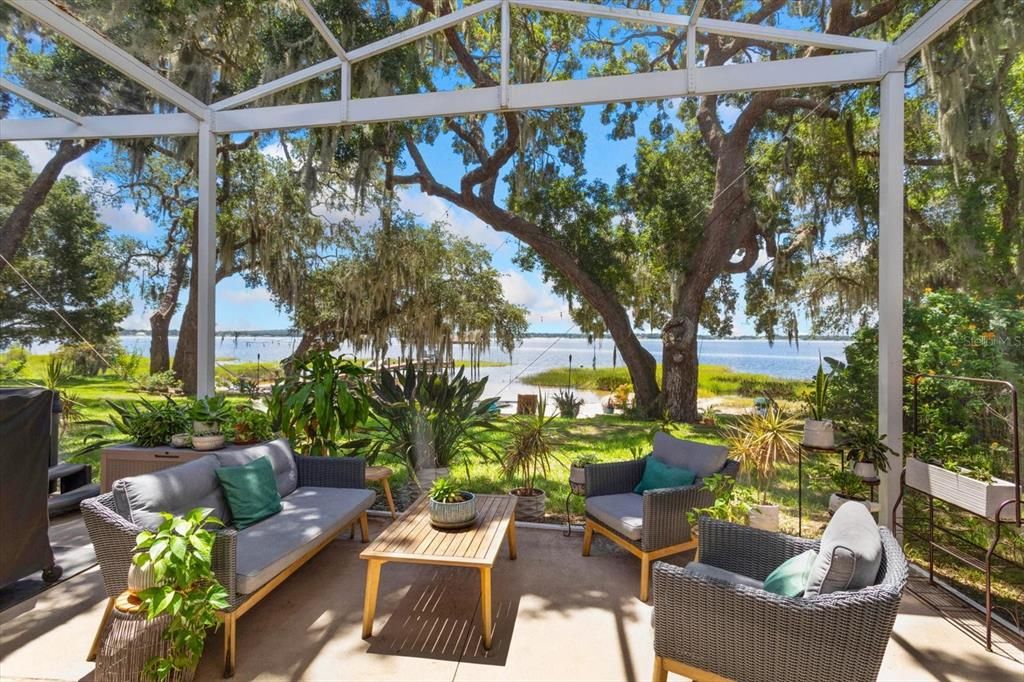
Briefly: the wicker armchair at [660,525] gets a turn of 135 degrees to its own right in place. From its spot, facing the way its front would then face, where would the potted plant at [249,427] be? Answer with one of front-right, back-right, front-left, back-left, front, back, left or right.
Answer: left

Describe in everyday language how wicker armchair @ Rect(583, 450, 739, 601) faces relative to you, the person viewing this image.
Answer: facing the viewer and to the left of the viewer

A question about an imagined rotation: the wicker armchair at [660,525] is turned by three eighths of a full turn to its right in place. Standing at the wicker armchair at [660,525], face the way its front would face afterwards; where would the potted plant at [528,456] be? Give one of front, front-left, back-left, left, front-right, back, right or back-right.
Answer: front-left

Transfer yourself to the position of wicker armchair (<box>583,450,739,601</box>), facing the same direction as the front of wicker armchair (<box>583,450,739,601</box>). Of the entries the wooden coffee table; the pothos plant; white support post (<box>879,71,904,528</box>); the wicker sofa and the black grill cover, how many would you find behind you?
1

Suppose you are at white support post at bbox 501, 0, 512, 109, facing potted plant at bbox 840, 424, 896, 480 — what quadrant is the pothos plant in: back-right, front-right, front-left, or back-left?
back-right

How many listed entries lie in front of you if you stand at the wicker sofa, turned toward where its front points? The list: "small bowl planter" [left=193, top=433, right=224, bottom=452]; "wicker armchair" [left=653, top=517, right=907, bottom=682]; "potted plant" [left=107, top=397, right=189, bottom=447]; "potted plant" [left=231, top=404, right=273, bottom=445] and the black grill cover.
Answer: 1

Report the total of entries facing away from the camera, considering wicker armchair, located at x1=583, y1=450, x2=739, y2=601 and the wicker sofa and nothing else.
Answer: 0

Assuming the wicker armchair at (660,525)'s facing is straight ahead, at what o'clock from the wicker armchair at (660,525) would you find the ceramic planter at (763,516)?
The ceramic planter is roughly at 7 o'clock from the wicker armchair.

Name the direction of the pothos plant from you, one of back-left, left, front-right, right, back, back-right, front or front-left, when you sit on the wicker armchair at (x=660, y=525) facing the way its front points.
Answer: front

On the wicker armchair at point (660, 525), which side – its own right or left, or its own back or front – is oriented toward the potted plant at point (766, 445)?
back

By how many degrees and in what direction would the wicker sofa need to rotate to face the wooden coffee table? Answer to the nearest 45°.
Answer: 0° — it already faces it

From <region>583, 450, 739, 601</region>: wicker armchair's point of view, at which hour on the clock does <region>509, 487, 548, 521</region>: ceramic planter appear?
The ceramic planter is roughly at 3 o'clock from the wicker armchair.

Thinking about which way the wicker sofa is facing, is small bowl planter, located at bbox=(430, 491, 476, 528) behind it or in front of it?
in front

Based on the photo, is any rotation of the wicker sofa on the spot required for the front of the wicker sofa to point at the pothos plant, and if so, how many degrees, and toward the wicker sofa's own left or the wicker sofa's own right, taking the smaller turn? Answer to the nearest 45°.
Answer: approximately 45° to the wicker sofa's own right

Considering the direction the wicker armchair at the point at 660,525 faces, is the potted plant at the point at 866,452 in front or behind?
behind

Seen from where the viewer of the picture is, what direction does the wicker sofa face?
facing the viewer and to the right of the viewer

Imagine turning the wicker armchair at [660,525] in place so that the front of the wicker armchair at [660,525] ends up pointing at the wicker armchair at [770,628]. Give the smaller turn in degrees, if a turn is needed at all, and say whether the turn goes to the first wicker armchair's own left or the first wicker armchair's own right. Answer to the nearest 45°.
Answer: approximately 45° to the first wicker armchair's own left

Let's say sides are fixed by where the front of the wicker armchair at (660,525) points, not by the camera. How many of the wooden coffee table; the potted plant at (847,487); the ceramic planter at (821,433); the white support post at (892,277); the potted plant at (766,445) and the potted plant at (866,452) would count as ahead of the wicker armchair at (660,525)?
1
